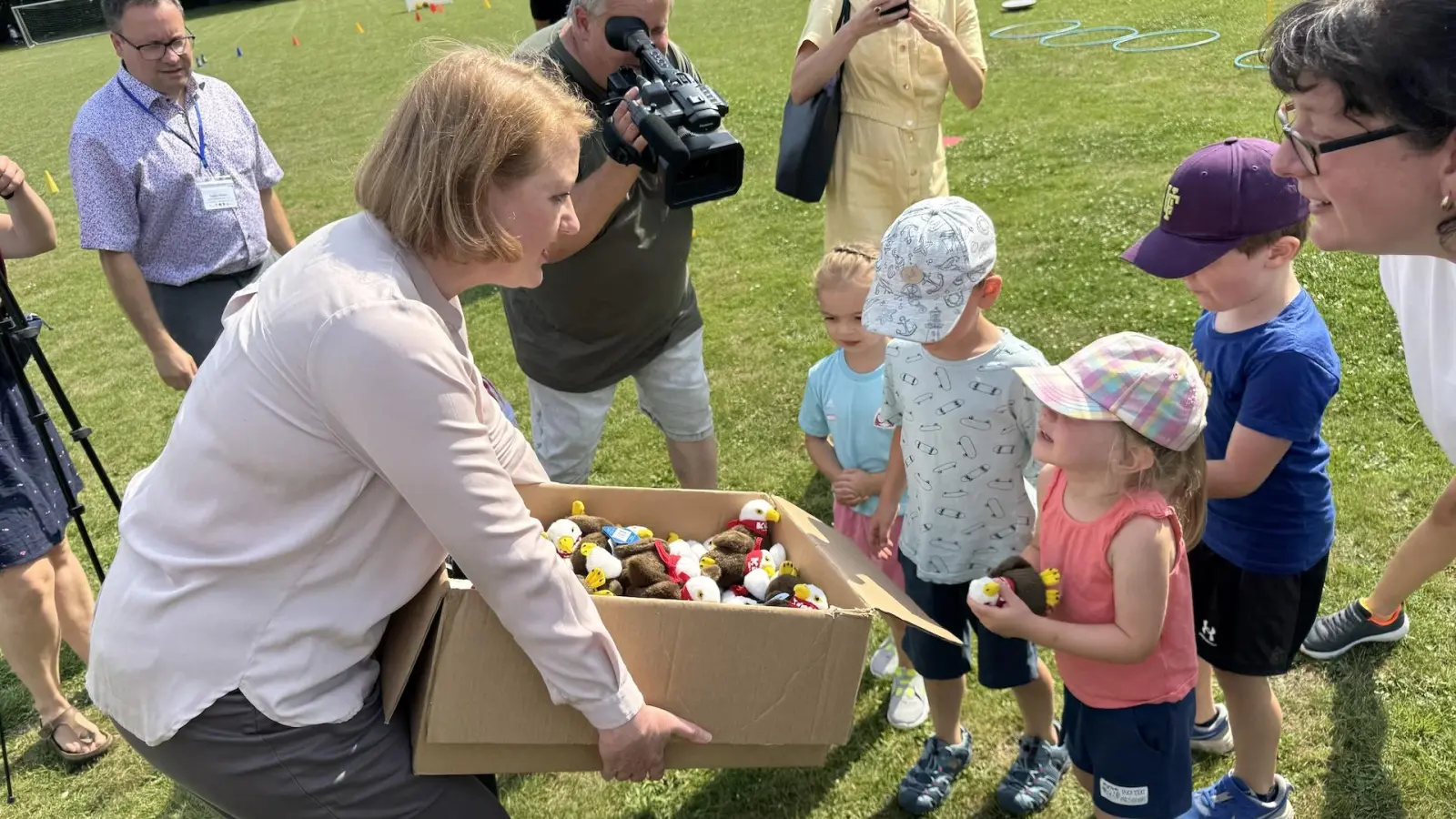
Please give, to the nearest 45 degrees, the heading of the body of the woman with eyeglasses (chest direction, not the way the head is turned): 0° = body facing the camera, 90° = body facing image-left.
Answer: approximately 90°

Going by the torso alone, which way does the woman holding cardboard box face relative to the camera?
to the viewer's right

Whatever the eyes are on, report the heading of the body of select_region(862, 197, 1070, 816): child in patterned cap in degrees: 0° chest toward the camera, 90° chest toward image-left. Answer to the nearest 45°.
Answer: approximately 45°

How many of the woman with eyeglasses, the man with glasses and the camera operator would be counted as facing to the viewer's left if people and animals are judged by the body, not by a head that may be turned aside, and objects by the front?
1

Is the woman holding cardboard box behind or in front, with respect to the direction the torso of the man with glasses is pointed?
in front

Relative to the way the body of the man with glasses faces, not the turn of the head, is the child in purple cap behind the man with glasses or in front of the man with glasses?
in front

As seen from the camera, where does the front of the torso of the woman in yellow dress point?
toward the camera

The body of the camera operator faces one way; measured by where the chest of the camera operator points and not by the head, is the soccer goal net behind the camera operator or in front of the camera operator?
behind

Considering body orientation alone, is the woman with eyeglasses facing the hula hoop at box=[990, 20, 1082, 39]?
no

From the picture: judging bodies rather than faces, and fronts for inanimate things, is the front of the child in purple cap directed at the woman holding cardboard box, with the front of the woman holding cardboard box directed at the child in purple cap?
yes

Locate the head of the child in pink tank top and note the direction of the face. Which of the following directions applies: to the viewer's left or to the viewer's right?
to the viewer's left

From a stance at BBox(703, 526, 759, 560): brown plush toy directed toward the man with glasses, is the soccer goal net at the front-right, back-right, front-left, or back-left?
front-right
